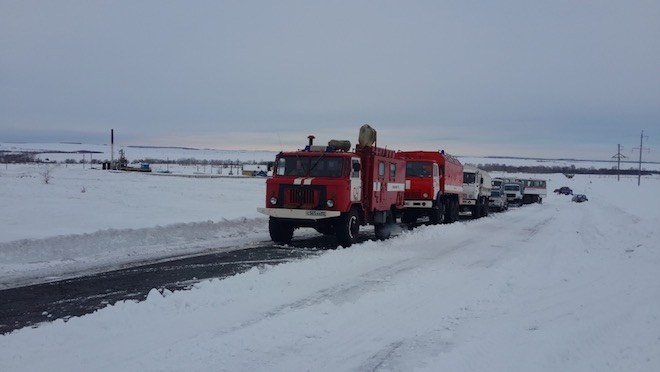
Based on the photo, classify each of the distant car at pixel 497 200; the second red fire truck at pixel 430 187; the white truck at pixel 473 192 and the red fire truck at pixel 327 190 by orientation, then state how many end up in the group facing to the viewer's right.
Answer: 0

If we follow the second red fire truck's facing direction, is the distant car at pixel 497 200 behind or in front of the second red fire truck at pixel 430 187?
behind

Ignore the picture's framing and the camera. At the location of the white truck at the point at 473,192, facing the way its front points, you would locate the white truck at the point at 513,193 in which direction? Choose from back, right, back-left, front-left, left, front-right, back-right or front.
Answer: back-right

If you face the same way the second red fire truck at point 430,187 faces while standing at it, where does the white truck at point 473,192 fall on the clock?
The white truck is roughly at 5 o'clock from the second red fire truck.

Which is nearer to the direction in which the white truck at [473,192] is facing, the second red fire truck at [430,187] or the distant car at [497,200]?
the second red fire truck

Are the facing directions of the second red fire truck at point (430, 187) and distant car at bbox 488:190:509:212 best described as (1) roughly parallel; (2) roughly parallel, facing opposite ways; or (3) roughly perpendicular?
roughly parallel

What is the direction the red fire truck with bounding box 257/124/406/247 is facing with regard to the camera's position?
facing the viewer and to the left of the viewer

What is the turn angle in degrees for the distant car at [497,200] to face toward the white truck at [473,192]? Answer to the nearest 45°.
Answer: approximately 45° to its left

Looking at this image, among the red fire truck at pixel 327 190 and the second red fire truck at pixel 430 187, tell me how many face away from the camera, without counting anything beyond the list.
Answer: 0

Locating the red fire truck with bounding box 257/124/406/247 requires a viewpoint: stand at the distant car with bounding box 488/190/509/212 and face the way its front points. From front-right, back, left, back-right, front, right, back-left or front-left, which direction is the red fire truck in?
front-left

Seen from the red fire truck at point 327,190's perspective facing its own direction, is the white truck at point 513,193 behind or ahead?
behind

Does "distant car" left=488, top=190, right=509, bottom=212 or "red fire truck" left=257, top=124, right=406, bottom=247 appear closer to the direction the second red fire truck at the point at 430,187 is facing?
the red fire truck

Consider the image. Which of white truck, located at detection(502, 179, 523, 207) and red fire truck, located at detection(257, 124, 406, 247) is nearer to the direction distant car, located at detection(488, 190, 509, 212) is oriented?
the red fire truck
